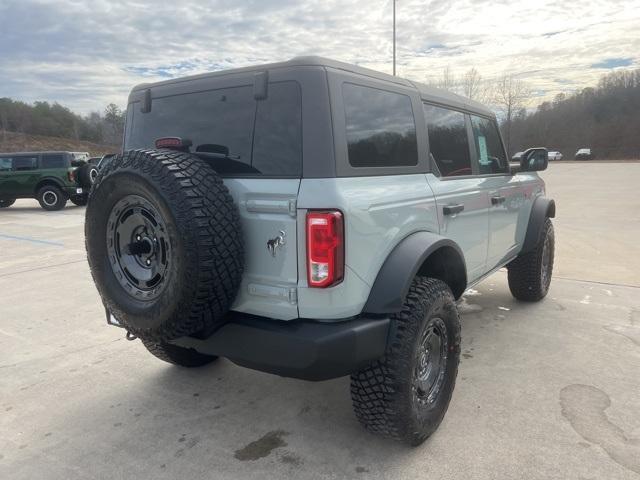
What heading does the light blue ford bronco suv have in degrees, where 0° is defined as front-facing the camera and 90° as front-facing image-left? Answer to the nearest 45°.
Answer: approximately 225°

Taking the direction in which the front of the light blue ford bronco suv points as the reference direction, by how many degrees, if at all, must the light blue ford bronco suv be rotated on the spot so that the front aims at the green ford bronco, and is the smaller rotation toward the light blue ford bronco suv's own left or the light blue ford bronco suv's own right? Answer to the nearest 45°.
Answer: approximately 90° to the light blue ford bronco suv's own left
